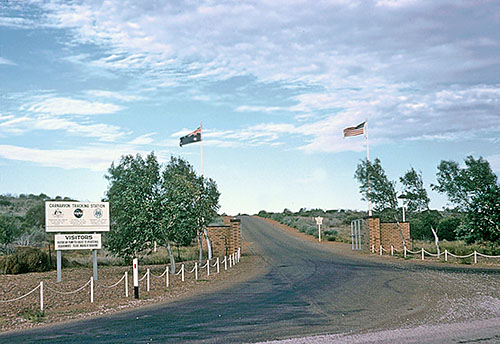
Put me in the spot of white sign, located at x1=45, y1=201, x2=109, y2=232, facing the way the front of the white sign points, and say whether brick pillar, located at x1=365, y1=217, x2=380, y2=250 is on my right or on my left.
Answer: on my left

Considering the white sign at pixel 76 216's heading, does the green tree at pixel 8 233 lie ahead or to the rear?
to the rear

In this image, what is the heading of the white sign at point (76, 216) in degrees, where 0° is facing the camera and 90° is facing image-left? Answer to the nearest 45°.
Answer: approximately 0°

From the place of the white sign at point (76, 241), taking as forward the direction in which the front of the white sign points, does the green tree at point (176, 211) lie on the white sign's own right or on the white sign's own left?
on the white sign's own left

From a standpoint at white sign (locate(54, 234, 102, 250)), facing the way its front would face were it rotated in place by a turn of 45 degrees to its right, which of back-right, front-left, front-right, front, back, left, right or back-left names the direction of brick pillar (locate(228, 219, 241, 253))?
back

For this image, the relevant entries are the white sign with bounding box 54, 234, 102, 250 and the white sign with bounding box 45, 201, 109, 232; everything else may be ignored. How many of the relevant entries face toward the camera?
2
